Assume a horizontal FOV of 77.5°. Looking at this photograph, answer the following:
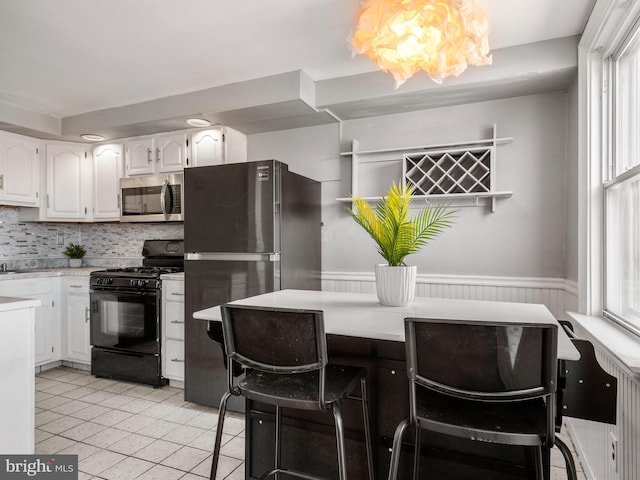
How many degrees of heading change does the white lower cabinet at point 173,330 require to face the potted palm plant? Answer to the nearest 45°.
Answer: approximately 90° to its left

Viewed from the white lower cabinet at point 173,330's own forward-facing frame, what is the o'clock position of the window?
The window is roughly at 9 o'clock from the white lower cabinet.

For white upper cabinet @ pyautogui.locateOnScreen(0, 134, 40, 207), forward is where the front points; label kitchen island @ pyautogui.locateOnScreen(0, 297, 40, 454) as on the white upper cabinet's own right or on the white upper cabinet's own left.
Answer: on the white upper cabinet's own right

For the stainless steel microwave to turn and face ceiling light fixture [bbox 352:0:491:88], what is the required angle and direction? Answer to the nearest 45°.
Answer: approximately 45° to its left

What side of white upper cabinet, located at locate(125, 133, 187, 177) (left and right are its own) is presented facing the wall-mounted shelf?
left

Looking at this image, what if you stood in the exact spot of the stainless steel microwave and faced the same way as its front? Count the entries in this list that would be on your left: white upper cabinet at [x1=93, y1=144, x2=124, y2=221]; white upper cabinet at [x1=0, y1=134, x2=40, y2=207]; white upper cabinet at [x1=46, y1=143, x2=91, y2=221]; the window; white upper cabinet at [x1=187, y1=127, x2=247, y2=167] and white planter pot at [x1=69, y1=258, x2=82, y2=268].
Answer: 2

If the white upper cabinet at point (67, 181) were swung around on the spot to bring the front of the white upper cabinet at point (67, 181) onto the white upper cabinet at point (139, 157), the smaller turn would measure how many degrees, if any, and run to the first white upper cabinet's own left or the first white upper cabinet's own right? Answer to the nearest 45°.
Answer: approximately 45° to the first white upper cabinet's own left

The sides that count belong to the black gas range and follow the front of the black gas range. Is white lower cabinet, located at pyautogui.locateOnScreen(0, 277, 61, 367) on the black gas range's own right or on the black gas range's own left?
on the black gas range's own right

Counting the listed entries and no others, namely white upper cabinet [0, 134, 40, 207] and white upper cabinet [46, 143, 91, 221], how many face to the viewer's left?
0
